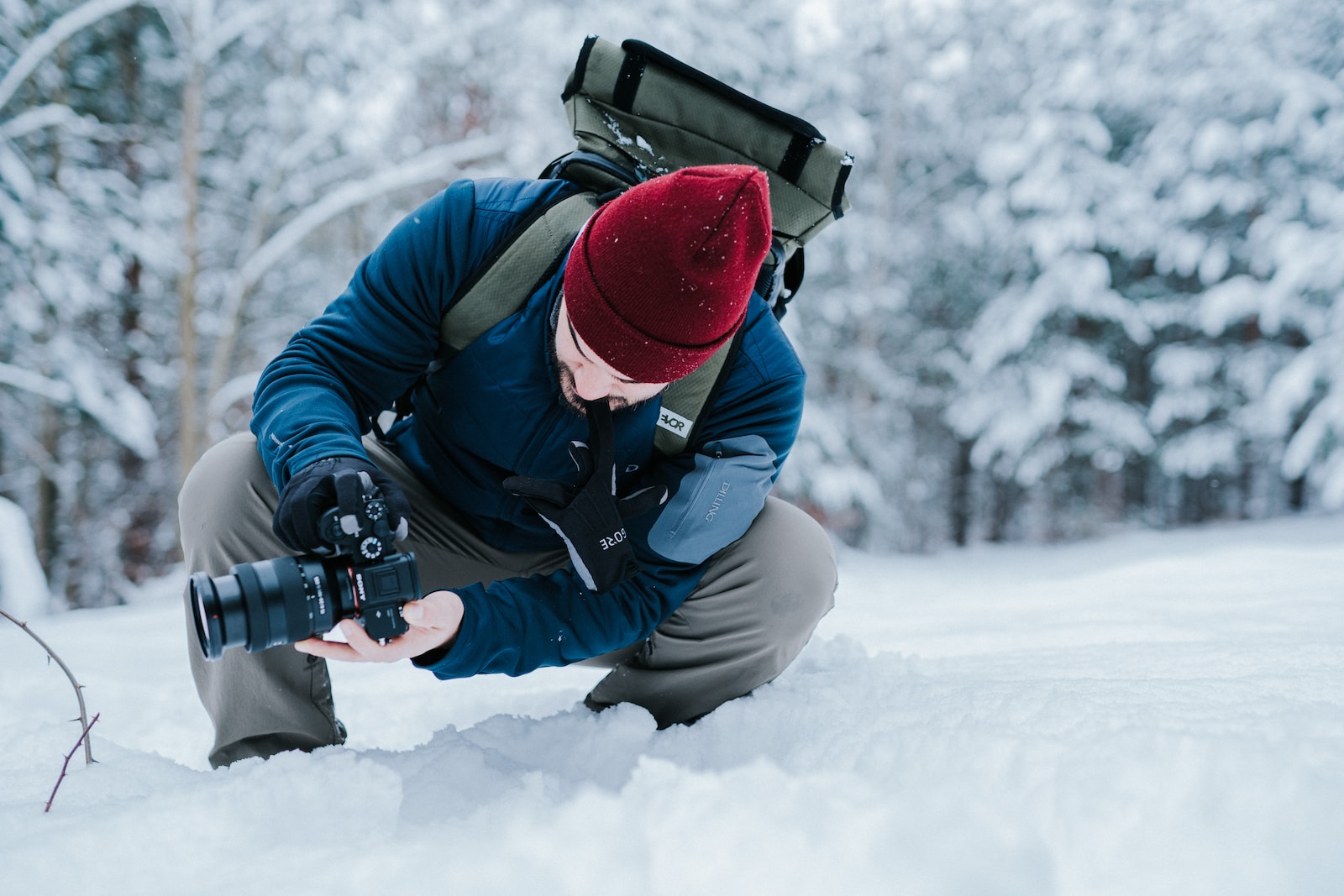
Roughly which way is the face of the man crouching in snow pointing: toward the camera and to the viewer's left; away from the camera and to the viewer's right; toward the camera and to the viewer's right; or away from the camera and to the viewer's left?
toward the camera and to the viewer's left

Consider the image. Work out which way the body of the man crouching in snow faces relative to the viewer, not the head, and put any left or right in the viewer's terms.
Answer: facing the viewer

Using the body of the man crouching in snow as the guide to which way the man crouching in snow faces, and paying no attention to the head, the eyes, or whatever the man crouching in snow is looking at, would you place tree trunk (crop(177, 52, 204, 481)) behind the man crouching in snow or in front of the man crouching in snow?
behind
